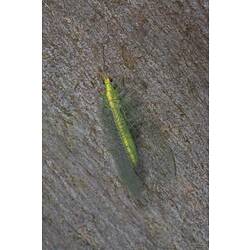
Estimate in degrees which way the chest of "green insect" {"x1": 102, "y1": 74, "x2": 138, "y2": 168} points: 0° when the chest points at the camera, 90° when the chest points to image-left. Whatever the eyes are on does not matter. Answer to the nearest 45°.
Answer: approximately 180°
